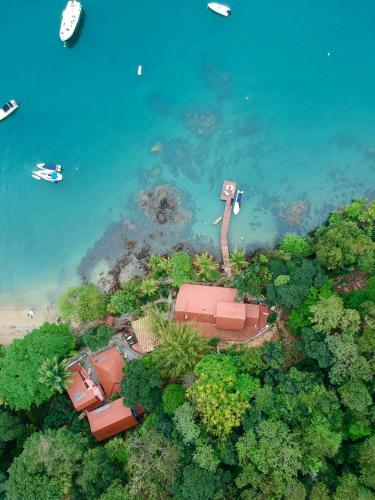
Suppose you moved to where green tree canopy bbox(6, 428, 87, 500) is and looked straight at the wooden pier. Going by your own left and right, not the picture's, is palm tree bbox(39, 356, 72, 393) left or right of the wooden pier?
left

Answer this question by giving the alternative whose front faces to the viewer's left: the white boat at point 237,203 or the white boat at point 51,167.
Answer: the white boat at point 51,167

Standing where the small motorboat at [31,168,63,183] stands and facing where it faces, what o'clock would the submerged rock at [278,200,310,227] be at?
The submerged rock is roughly at 7 o'clock from the small motorboat.

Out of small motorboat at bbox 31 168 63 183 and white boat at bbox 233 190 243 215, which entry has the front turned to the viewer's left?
the small motorboat

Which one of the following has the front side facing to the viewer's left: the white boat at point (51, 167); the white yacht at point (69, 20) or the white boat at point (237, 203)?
the white boat at point (51, 167)

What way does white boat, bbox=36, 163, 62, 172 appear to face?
to the viewer's left

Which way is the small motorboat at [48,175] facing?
to the viewer's left

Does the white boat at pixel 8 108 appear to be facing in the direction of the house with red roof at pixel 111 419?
no

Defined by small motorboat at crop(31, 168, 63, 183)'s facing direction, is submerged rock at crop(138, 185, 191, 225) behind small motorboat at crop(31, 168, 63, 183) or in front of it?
behind

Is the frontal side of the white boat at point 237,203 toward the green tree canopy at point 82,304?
no

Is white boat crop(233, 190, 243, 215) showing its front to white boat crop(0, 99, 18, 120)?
no

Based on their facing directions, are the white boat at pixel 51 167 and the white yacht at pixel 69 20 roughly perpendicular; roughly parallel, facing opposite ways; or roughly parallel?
roughly perpendicular

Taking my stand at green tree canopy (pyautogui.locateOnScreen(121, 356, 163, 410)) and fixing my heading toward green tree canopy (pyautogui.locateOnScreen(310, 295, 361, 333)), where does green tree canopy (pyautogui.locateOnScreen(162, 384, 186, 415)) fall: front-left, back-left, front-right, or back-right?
front-right
